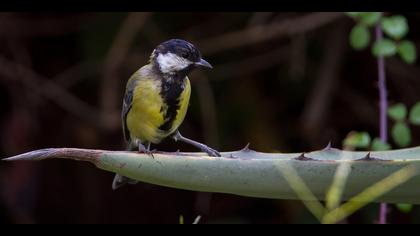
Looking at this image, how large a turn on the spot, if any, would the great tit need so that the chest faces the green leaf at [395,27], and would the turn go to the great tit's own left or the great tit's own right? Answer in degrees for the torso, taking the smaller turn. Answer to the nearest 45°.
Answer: approximately 90° to the great tit's own left

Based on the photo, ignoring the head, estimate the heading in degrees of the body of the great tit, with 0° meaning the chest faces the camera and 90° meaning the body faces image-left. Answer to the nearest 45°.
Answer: approximately 315°
